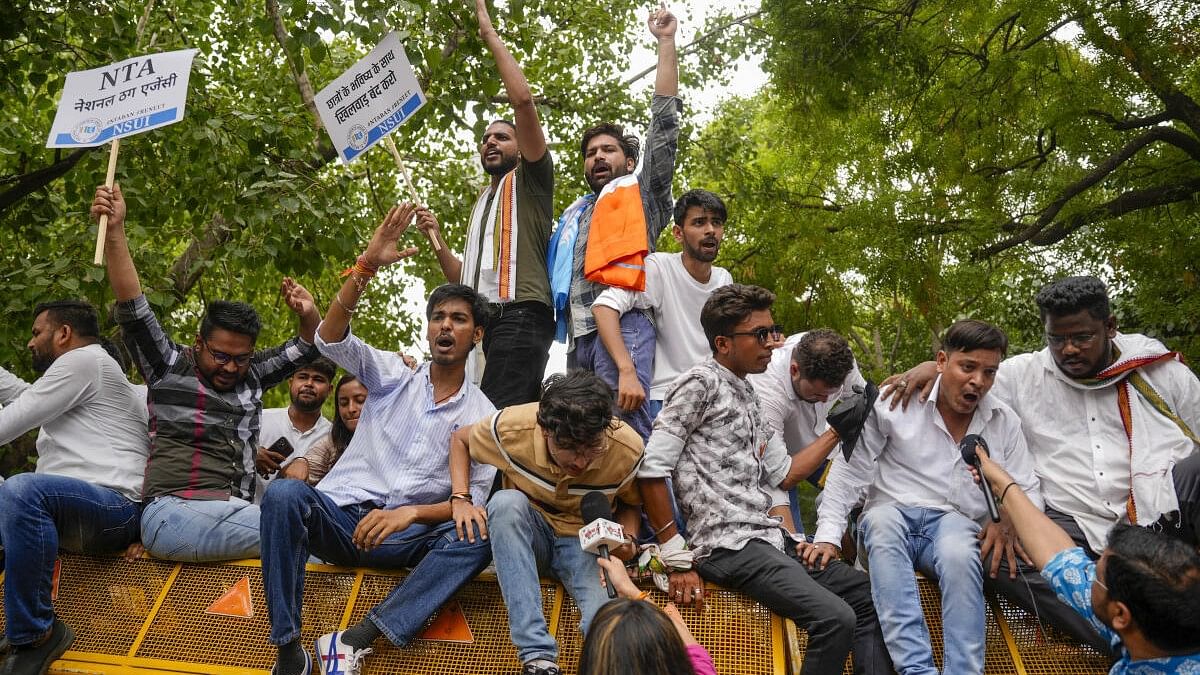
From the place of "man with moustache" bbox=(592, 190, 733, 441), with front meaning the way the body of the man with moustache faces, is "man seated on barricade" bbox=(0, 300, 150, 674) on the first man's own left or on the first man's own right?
on the first man's own right

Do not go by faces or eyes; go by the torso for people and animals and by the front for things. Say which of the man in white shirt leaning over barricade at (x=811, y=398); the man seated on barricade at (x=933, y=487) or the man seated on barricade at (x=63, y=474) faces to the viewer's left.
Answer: the man seated on barricade at (x=63, y=474)

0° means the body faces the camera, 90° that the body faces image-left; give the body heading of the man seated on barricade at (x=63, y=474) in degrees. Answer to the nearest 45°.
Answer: approximately 90°

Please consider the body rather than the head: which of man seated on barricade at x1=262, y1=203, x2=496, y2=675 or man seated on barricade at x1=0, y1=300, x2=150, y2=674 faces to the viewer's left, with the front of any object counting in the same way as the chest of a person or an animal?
man seated on barricade at x1=0, y1=300, x2=150, y2=674

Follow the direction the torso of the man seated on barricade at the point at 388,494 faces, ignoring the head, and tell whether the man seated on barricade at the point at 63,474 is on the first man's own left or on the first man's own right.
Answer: on the first man's own right

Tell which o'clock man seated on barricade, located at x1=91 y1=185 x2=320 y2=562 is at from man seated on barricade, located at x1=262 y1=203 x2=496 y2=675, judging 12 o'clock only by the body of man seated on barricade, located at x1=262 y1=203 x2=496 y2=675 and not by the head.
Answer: man seated on barricade, located at x1=91 y1=185 x2=320 y2=562 is roughly at 4 o'clock from man seated on barricade, located at x1=262 y1=203 x2=496 y2=675.

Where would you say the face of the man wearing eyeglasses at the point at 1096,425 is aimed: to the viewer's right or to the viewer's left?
to the viewer's left

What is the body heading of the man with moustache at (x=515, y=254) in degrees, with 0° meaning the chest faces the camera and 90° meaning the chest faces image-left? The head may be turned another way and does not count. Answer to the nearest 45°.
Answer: approximately 45°

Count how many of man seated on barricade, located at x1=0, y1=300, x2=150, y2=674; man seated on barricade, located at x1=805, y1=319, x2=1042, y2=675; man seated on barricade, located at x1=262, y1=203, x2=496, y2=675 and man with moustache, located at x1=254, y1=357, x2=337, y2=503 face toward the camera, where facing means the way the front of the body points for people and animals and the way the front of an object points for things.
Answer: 3
